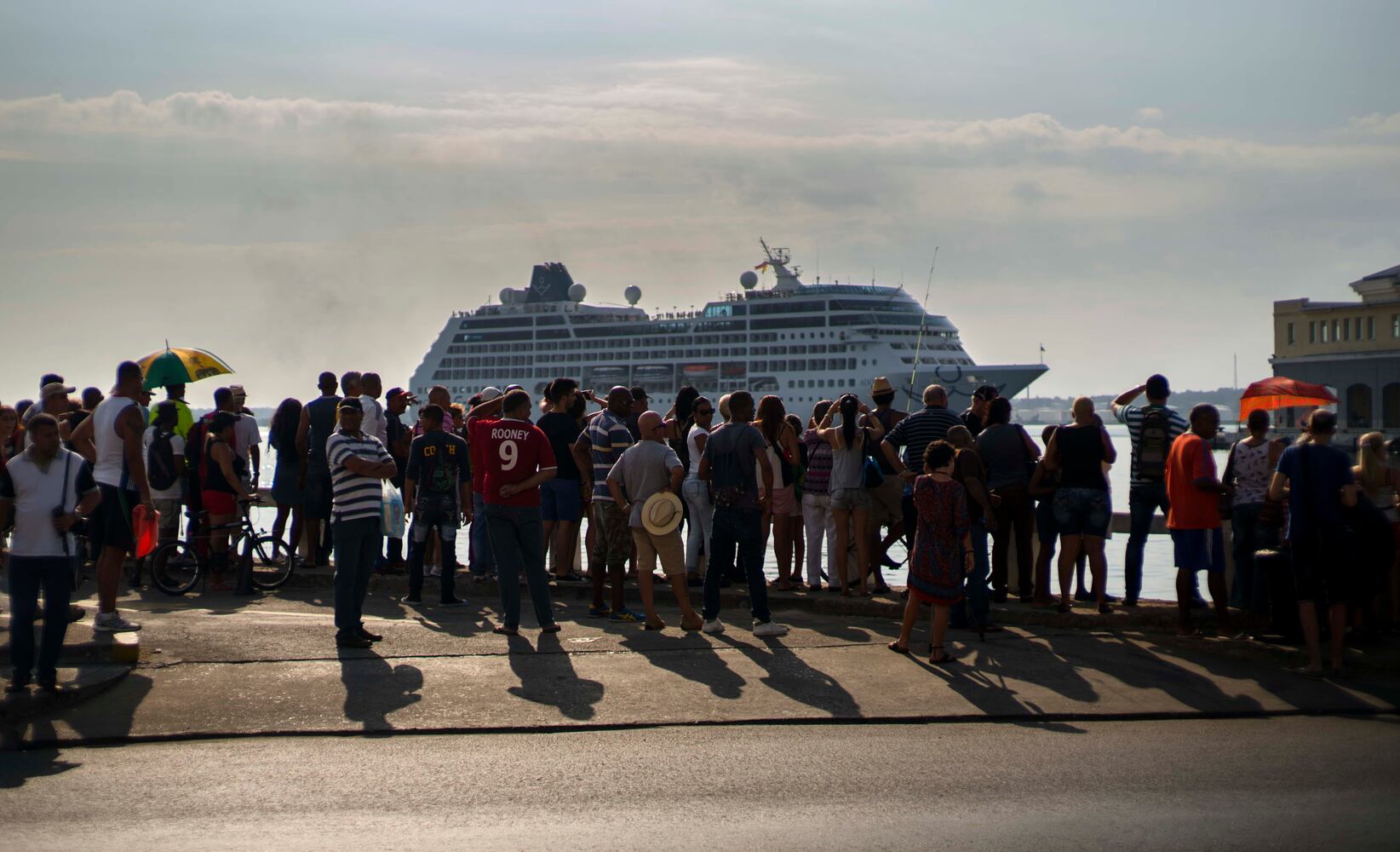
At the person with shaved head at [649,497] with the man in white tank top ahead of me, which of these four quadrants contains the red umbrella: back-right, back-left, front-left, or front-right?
back-right

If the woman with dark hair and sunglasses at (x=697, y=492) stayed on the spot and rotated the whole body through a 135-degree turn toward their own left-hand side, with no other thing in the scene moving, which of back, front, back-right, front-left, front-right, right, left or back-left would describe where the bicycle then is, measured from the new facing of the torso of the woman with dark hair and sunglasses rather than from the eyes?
front

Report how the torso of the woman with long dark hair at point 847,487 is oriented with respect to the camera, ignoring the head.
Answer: away from the camera

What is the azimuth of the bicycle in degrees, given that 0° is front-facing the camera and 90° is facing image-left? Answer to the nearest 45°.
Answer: approximately 270°

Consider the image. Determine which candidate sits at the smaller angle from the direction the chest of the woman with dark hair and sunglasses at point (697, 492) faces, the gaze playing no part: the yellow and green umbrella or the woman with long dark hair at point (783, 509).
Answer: the woman with long dark hair

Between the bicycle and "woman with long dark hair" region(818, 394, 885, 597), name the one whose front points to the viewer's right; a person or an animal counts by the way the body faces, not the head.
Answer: the bicycle

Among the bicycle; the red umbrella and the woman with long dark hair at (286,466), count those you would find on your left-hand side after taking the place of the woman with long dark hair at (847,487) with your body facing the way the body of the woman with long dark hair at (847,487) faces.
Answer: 2

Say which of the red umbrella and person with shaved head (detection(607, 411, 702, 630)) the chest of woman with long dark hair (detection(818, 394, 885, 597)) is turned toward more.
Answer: the red umbrella

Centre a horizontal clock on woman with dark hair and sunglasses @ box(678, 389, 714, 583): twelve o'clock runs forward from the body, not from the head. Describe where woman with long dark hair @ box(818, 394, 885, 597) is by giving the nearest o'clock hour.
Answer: woman with long dark hair @ box(818, 394, 885, 597) is roughly at 2 o'clock from woman with dark hair and sunglasses @ box(678, 389, 714, 583).

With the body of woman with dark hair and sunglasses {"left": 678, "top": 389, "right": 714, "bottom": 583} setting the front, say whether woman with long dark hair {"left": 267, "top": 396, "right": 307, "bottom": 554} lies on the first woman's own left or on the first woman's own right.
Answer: on the first woman's own left

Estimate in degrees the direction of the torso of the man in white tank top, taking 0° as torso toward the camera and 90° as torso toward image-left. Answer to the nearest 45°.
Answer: approximately 225°

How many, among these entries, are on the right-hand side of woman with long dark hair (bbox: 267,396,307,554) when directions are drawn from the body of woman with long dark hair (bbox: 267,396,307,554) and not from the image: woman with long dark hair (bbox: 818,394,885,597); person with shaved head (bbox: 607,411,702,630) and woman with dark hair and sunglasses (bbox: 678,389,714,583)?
3

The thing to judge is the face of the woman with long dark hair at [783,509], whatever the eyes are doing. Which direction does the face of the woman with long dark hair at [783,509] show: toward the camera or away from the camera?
away from the camera

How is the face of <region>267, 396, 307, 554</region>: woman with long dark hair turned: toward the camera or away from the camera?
away from the camera

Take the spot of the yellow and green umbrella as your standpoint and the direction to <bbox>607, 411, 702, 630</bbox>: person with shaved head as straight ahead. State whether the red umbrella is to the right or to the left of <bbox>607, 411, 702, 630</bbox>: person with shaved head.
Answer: left
